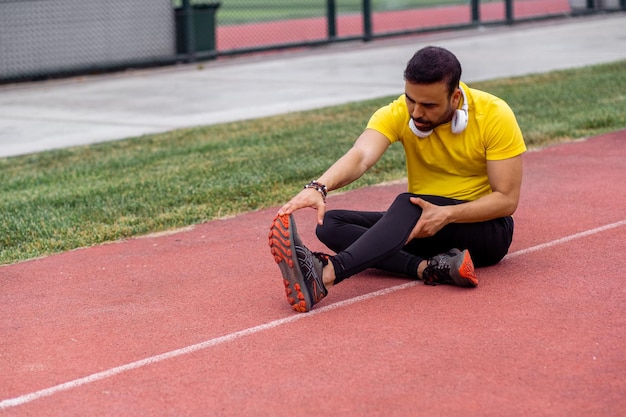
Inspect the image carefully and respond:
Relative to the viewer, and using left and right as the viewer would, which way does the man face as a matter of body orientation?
facing the viewer and to the left of the viewer

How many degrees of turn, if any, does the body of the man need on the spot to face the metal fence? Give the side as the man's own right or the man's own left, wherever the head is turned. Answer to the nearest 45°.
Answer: approximately 135° to the man's own right

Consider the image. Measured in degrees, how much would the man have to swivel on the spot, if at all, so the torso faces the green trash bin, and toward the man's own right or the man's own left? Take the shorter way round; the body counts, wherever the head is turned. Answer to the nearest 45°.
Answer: approximately 135° to the man's own right
